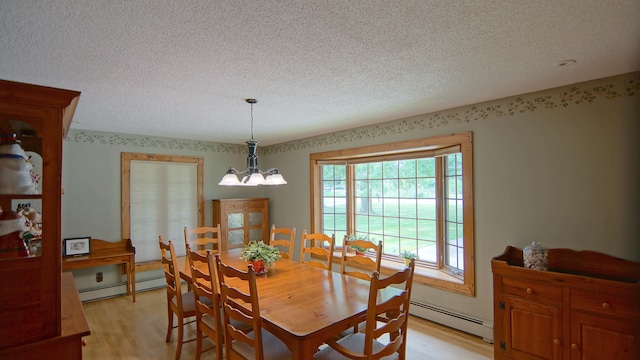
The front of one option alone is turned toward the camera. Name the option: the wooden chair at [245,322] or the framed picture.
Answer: the framed picture

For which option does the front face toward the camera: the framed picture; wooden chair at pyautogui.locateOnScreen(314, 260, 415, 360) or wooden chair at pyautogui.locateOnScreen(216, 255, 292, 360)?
the framed picture

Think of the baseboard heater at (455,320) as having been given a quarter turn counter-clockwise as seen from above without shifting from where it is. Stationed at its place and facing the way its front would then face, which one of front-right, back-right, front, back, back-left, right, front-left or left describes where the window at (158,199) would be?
back-right

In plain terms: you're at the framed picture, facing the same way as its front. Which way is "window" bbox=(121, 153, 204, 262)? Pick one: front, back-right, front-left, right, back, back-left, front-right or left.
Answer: left

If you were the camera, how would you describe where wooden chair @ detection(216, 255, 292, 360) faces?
facing away from the viewer and to the right of the viewer

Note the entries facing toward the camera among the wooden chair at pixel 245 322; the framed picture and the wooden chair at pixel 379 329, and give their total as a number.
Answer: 1

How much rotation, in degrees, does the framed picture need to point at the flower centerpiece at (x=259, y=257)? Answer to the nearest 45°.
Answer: approximately 45° to its left

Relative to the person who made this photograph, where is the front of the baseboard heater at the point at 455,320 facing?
facing the viewer and to the left of the viewer

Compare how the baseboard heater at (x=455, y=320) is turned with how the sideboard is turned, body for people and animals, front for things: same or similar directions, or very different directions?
same or similar directions

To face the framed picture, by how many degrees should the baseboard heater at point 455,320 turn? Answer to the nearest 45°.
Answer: approximately 45° to its right

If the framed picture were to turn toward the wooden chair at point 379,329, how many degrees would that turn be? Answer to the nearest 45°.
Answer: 0° — it already faces it

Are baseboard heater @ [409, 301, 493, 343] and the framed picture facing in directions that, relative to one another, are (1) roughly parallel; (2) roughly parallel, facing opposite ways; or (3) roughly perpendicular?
roughly perpendicular

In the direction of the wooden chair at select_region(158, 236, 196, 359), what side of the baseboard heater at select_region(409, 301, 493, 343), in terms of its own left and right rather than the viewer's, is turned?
front

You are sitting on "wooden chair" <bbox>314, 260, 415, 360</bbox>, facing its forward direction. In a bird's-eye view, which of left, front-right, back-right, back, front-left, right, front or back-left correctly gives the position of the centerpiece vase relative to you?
front

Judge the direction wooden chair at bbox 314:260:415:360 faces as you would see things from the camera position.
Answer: facing away from the viewer and to the left of the viewer

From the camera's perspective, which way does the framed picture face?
toward the camera

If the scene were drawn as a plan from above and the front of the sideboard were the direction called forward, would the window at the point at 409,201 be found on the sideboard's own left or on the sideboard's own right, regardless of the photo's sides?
on the sideboard's own right

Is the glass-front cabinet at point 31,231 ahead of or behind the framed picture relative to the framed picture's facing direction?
ahead
